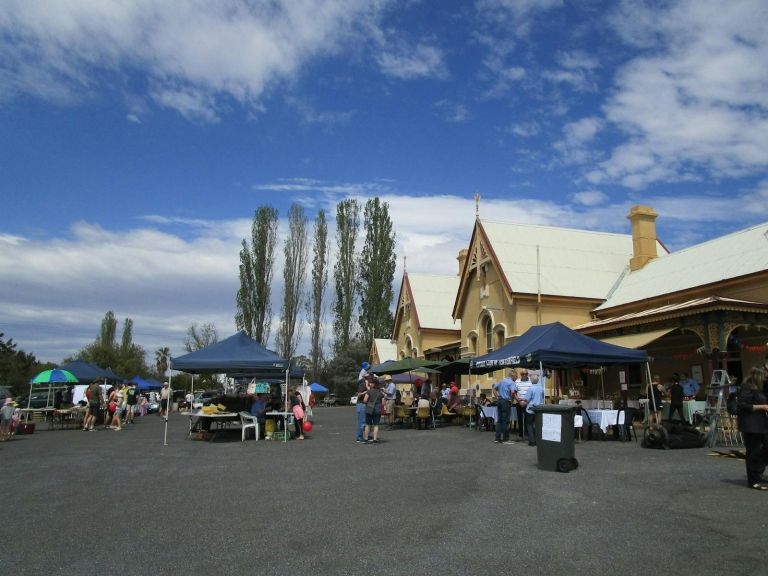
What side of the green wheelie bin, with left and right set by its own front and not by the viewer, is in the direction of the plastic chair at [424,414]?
right

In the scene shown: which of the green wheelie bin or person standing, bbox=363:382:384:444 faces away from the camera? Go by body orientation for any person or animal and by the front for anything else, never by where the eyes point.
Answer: the person standing

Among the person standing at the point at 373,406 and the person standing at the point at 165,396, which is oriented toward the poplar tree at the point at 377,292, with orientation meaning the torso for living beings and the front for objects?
the person standing at the point at 373,406

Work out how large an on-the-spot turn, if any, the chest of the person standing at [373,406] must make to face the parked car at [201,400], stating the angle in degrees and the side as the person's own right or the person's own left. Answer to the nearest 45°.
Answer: approximately 45° to the person's own left

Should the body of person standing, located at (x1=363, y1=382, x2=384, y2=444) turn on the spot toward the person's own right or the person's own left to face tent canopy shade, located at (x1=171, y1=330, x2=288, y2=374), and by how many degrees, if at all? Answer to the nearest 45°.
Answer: approximately 45° to the person's own left

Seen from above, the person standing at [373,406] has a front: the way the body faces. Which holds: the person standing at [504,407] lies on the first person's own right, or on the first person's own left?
on the first person's own right

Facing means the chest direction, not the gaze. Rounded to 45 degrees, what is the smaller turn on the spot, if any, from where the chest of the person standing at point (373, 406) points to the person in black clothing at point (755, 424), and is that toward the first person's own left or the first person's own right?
approximately 135° to the first person's own right

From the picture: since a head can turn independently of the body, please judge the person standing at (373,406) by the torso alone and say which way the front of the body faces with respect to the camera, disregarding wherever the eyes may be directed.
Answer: away from the camera

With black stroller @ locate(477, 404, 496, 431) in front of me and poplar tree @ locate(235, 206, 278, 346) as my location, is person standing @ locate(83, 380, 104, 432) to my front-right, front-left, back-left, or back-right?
front-right

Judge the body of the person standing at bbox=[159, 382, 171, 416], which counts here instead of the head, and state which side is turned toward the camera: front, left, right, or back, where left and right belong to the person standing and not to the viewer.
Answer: front

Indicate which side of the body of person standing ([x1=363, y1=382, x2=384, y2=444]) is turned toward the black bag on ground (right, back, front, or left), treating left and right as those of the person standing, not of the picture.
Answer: right
